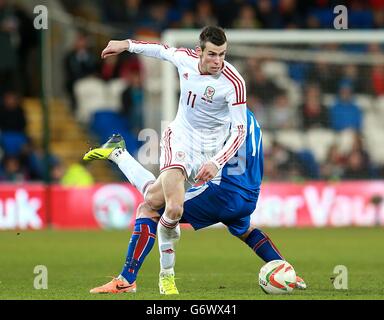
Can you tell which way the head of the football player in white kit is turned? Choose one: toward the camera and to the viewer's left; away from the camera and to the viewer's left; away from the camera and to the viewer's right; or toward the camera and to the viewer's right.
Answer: toward the camera and to the viewer's right

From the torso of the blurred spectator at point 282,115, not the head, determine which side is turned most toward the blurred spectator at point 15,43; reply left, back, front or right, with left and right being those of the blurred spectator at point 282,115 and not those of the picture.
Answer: right

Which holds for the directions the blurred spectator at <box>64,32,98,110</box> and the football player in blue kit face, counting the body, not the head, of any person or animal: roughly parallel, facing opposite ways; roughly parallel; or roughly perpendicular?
roughly perpendicular

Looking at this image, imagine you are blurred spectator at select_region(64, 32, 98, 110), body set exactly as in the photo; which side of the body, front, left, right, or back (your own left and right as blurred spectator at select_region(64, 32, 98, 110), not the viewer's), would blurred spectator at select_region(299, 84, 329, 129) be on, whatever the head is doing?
left

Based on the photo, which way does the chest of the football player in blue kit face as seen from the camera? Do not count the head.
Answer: to the viewer's left

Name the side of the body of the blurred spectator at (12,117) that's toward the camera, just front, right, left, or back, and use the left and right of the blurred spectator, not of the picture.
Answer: front

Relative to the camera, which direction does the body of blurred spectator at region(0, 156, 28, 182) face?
toward the camera

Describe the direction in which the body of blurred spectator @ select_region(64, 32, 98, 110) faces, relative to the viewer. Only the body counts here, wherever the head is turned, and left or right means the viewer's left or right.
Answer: facing the viewer

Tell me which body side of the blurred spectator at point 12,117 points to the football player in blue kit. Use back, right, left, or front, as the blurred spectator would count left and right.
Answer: front
